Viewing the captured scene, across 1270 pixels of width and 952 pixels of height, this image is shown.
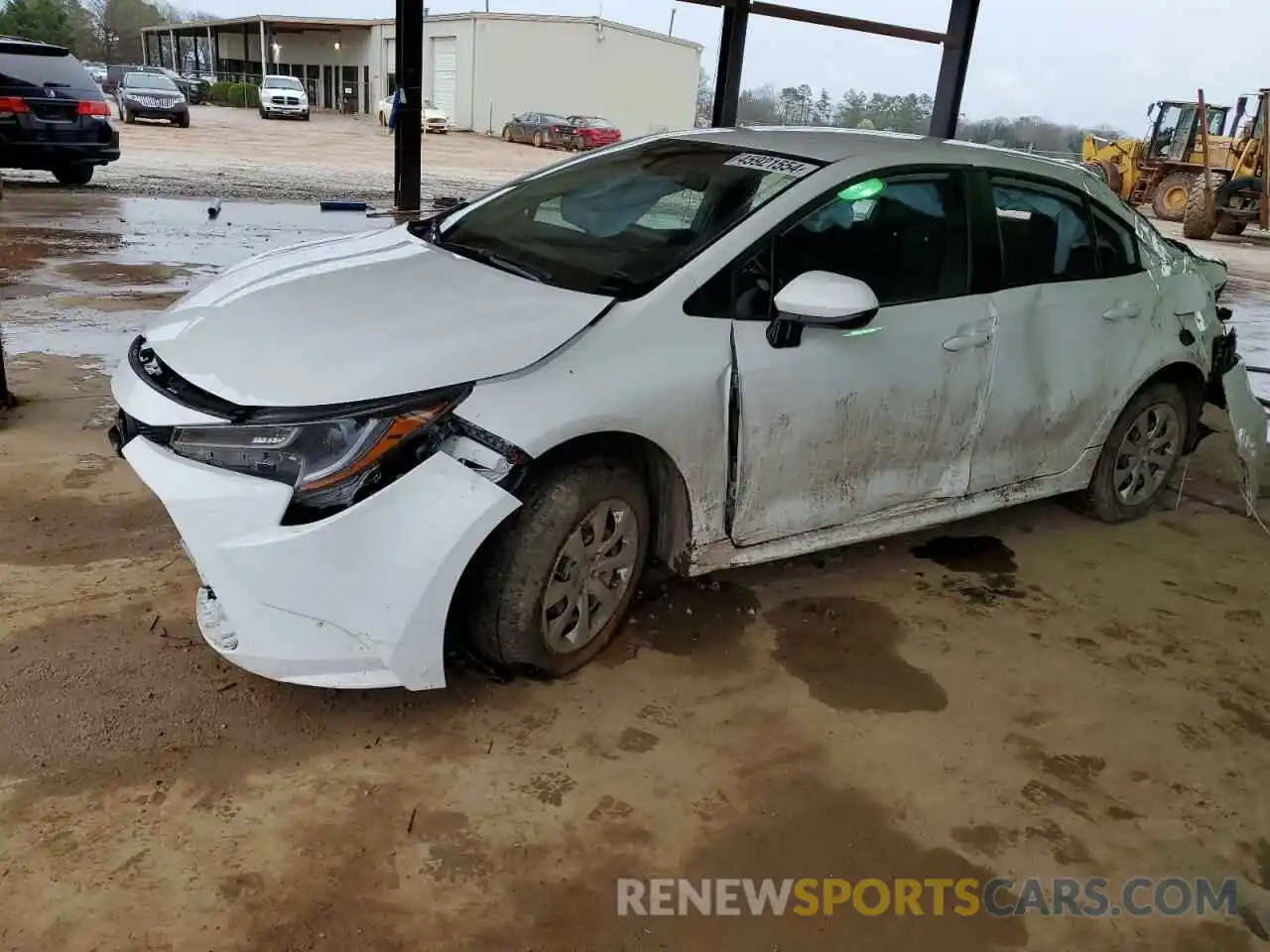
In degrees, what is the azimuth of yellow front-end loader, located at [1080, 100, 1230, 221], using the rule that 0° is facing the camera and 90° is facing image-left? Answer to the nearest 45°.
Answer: approximately 45°

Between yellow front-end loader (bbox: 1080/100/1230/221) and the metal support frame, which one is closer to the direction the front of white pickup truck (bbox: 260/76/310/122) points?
the metal support frame

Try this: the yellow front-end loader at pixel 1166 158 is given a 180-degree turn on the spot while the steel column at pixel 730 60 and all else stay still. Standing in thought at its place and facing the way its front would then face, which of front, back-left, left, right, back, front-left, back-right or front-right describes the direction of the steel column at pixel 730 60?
back-right

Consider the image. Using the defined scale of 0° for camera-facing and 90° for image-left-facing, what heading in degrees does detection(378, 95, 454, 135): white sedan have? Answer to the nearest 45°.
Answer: approximately 315°

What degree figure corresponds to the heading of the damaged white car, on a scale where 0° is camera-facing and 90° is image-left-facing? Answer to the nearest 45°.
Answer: approximately 45°

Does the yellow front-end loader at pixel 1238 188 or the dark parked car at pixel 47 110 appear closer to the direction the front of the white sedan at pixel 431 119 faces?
the yellow front-end loader

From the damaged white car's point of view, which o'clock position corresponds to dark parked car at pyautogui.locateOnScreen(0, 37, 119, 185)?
The dark parked car is roughly at 3 o'clock from the damaged white car.

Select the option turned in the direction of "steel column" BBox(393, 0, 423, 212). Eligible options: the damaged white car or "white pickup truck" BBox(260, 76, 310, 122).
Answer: the white pickup truck
